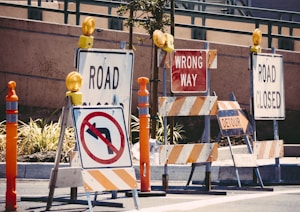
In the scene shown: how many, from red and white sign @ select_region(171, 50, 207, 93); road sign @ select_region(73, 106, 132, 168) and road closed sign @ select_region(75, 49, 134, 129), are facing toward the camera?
3

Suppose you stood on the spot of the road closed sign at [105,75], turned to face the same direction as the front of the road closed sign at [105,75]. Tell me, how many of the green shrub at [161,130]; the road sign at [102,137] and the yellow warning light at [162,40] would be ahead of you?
1

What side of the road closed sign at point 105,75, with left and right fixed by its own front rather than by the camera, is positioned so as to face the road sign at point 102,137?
front

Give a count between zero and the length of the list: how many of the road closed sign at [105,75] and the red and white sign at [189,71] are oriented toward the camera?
2

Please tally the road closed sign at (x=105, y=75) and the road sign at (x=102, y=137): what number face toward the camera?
2

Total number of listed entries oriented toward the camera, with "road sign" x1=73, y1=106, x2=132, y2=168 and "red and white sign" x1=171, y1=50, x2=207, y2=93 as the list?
2

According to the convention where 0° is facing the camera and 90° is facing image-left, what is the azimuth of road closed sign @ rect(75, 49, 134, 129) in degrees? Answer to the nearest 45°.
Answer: approximately 0°

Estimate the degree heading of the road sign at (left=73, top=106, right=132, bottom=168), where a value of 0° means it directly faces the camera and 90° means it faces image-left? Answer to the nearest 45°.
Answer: approximately 0°

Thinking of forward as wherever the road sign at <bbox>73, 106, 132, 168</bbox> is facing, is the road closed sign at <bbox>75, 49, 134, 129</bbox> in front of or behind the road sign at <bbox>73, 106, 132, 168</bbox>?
behind

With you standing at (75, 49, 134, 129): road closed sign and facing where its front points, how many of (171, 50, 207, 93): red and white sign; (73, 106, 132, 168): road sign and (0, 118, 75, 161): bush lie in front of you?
1
